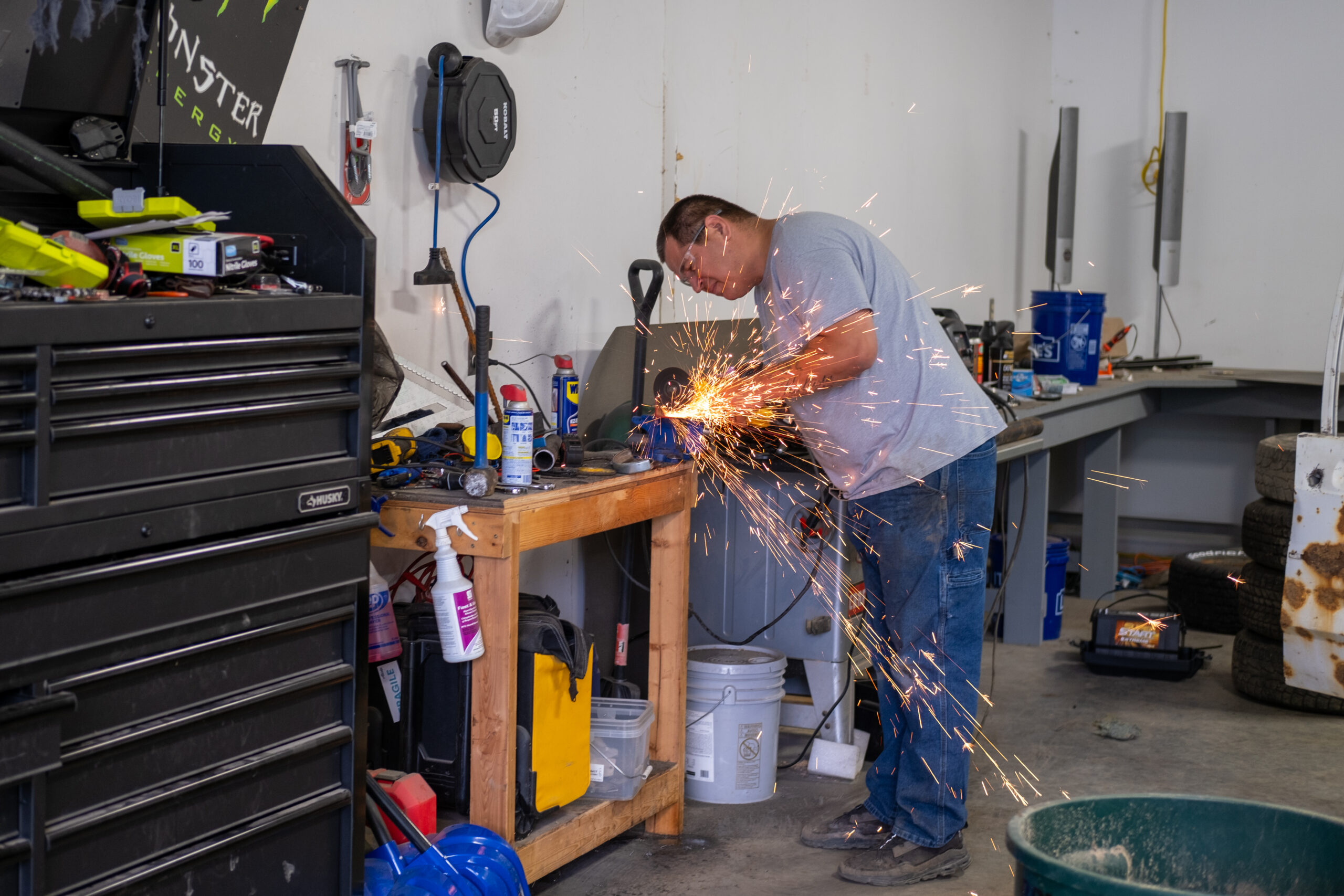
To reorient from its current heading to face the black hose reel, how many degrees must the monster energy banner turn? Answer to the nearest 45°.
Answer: approximately 135° to its left

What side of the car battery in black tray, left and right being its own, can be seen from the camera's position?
front

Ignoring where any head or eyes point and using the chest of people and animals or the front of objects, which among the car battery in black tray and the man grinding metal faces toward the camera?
the car battery in black tray

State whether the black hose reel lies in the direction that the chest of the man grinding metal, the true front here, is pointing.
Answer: yes

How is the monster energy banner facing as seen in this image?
toward the camera

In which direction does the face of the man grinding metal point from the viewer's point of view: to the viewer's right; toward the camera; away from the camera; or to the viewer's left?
to the viewer's left

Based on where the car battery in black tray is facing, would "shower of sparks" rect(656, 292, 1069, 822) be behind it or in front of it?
in front

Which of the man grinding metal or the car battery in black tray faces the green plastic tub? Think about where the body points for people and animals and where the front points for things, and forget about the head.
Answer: the car battery in black tray

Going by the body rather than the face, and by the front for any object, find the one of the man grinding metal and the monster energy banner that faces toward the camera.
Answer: the monster energy banner

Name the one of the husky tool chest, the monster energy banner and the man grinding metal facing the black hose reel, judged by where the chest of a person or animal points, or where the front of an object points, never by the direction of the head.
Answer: the man grinding metal

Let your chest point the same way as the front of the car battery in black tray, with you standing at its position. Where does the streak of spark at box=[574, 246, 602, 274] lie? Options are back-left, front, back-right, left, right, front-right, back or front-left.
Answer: front-right

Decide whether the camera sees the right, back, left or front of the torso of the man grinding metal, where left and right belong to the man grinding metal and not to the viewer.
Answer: left

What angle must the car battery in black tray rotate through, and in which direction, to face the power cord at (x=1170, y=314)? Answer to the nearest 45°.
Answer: approximately 180°

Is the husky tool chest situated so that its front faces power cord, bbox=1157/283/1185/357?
no
